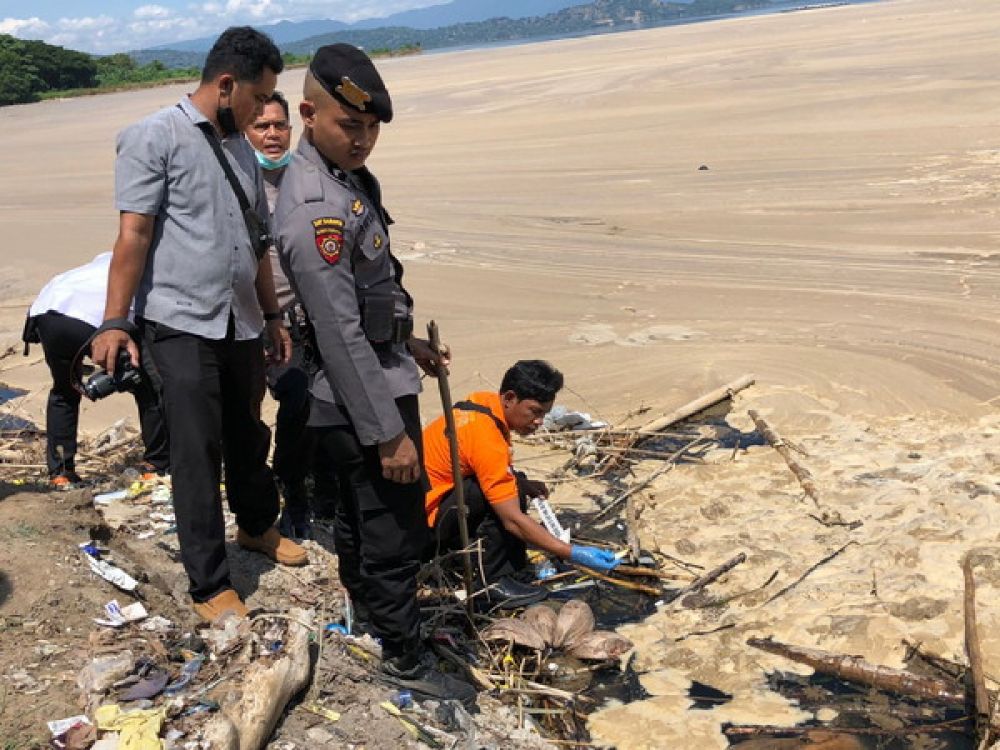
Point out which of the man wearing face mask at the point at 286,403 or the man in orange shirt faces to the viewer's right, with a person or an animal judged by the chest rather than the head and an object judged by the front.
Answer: the man in orange shirt

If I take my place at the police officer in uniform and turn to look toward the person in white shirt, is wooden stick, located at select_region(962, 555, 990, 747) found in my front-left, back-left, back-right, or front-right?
back-right

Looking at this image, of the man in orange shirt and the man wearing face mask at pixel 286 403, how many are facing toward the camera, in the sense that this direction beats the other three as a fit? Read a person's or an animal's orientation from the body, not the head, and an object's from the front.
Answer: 1

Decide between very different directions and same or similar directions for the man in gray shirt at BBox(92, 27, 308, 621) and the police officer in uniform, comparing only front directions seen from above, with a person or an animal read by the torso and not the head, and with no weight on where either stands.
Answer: same or similar directions

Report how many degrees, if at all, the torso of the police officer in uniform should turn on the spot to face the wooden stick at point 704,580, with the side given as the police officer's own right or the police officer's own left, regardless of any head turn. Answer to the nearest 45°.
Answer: approximately 90° to the police officer's own left

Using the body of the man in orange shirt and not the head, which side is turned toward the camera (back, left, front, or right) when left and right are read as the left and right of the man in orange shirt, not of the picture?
right

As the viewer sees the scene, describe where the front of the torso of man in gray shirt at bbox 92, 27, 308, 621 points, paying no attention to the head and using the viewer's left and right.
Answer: facing the viewer and to the right of the viewer

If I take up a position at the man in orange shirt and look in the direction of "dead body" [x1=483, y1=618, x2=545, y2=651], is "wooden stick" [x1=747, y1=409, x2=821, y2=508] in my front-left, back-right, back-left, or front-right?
back-left

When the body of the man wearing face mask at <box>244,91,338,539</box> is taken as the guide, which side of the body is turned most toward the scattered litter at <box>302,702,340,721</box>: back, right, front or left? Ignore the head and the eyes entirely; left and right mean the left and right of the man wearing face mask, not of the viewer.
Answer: front

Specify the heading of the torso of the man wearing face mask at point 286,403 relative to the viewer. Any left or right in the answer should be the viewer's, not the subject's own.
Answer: facing the viewer

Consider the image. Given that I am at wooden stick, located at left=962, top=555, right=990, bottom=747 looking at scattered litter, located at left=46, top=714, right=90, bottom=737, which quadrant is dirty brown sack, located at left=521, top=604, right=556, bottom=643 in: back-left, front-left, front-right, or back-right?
front-right

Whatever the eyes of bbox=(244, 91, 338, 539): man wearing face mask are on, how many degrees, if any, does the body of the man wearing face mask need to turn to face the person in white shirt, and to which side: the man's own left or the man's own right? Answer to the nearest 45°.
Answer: approximately 135° to the man's own right

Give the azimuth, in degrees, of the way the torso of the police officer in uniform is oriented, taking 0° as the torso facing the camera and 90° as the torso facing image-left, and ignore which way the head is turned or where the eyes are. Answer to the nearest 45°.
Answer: approximately 315°

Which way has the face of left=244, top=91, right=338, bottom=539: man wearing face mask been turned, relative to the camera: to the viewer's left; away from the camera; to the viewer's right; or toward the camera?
toward the camera
